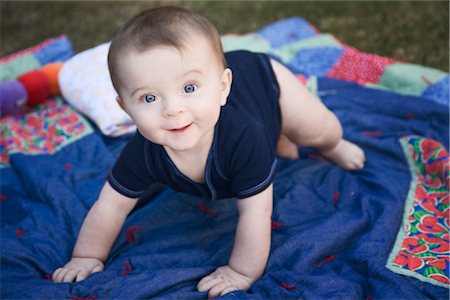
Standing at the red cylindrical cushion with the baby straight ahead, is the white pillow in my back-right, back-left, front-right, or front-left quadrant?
front-left

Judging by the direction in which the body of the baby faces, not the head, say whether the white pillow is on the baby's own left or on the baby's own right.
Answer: on the baby's own right

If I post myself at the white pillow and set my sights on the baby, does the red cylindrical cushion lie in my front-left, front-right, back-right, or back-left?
back-right

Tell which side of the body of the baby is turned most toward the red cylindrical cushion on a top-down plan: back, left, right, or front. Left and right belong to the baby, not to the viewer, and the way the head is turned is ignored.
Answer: right

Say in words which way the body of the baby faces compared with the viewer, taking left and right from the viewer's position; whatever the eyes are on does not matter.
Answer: facing the viewer and to the left of the viewer
